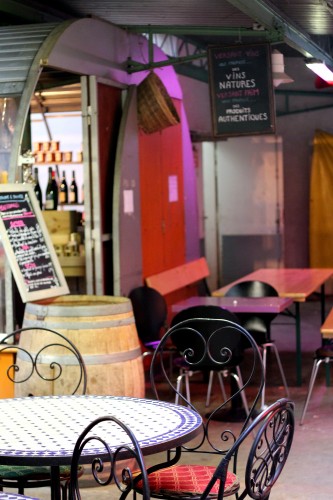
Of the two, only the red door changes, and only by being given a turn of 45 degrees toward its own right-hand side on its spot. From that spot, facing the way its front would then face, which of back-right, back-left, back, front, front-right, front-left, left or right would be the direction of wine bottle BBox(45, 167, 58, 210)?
front-right

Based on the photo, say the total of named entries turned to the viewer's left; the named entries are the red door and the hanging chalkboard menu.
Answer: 0

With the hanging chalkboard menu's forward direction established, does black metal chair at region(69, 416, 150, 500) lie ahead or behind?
ahead

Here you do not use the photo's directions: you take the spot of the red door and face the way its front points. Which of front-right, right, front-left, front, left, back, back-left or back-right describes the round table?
front-right

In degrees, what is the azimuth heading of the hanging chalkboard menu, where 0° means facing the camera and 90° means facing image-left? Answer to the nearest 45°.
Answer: approximately 0°

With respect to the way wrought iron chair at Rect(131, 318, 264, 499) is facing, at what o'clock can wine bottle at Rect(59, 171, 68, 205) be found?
The wine bottle is roughly at 4 o'clock from the wrought iron chair.

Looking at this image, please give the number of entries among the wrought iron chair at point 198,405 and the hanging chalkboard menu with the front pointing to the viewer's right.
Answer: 0

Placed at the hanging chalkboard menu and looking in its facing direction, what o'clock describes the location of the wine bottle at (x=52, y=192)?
The wine bottle is roughly at 3 o'clock from the hanging chalkboard menu.

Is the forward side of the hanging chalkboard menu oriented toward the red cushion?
yes

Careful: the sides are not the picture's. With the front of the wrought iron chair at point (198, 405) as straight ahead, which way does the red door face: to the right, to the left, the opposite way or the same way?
to the left

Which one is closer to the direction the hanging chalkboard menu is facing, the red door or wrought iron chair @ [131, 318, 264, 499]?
the wrought iron chair

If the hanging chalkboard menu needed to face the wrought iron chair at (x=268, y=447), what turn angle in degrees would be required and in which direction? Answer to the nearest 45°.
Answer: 0° — it already faces it

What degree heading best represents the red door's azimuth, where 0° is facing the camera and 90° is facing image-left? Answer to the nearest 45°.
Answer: approximately 315°
